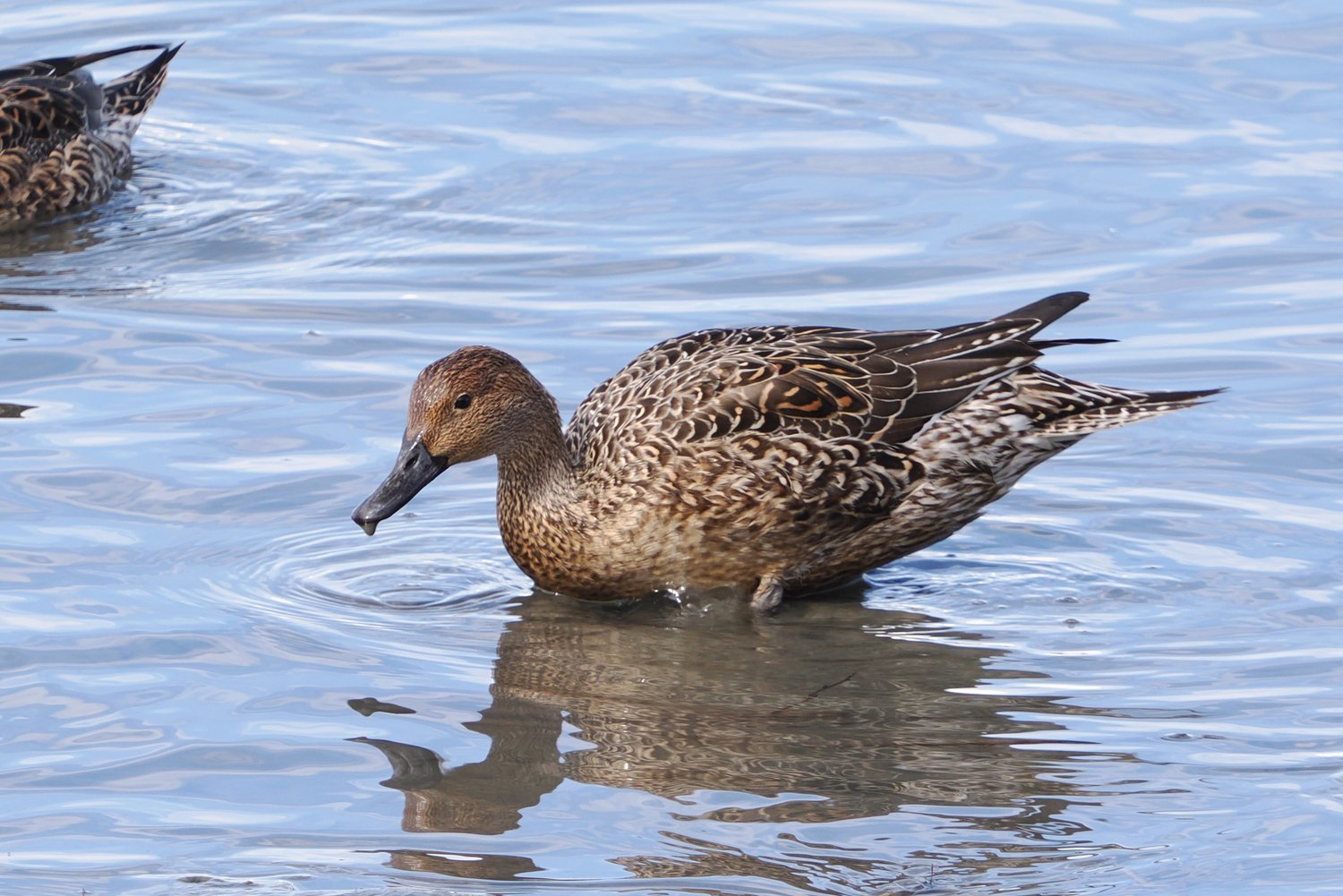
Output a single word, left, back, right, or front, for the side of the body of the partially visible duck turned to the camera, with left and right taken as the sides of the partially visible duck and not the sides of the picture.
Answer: left

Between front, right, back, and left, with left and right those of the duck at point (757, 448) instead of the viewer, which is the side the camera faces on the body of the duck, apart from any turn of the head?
left

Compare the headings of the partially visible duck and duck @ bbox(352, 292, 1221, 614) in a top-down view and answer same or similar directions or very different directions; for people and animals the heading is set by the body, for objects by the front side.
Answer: same or similar directions

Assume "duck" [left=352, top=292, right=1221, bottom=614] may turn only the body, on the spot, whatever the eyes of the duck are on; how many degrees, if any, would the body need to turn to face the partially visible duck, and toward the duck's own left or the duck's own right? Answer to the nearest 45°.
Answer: approximately 45° to the duck's own right

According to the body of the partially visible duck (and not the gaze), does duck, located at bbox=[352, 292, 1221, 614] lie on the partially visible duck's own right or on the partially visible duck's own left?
on the partially visible duck's own left

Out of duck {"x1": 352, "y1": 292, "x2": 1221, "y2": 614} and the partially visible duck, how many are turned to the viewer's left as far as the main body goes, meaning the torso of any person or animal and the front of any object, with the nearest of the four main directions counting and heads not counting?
2
